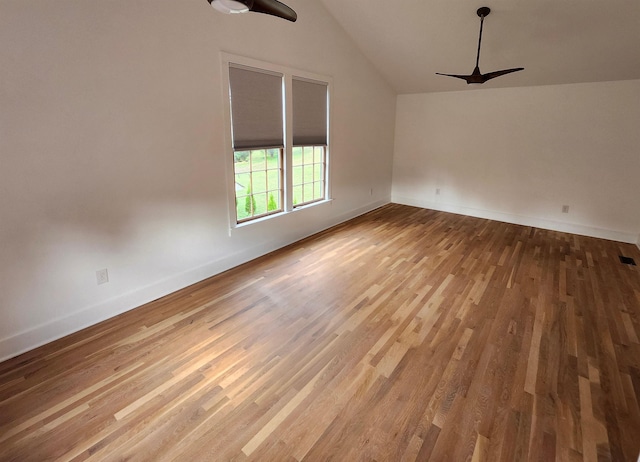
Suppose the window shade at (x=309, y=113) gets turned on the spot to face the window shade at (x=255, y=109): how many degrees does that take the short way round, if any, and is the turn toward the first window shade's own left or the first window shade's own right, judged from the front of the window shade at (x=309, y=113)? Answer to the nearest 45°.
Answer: approximately 90° to the first window shade's own right

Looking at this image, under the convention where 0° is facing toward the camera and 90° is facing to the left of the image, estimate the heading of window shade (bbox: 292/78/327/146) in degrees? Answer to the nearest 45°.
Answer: approximately 315°
